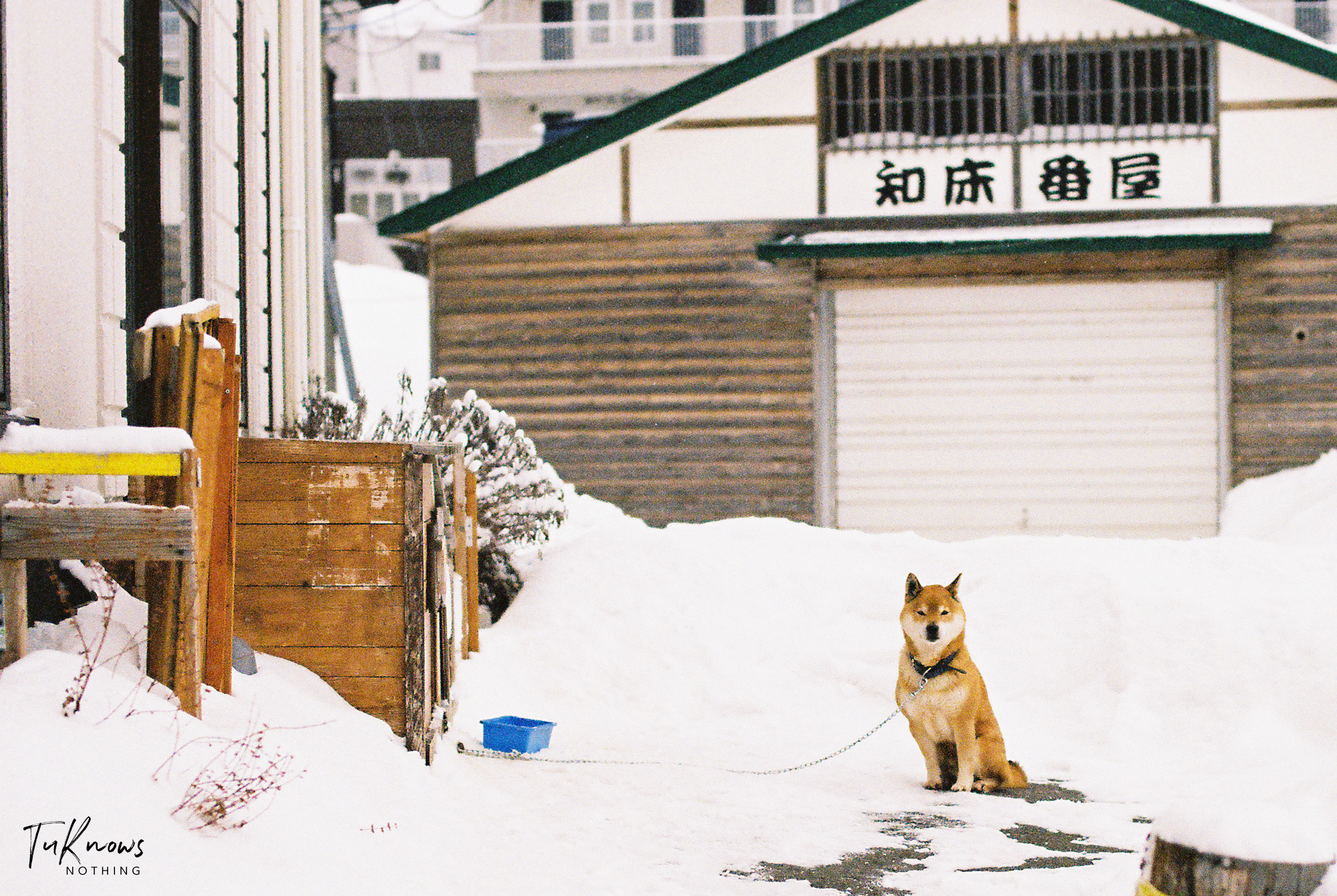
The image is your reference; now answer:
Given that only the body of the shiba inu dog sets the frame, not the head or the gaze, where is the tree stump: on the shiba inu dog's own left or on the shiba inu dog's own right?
on the shiba inu dog's own left

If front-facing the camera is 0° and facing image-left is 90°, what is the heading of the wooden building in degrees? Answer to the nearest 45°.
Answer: approximately 0°

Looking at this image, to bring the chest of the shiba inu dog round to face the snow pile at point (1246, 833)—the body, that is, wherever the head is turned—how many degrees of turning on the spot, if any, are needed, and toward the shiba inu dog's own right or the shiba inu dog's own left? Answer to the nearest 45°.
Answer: approximately 45° to the shiba inu dog's own left

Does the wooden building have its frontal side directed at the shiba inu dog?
yes

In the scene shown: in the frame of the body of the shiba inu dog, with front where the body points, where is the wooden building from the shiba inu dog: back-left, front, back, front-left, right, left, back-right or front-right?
back-right

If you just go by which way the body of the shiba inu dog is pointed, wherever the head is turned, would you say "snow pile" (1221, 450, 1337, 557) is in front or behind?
behind

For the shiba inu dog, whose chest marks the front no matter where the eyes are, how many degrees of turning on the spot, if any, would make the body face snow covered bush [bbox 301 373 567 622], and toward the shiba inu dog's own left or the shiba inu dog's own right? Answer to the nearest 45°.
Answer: approximately 90° to the shiba inu dog's own right

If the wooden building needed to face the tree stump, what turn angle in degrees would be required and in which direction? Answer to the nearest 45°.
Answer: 0° — it already faces it

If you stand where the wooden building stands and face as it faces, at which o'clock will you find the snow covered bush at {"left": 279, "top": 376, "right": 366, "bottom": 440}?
The snow covered bush is roughly at 1 o'clock from the wooden building.
